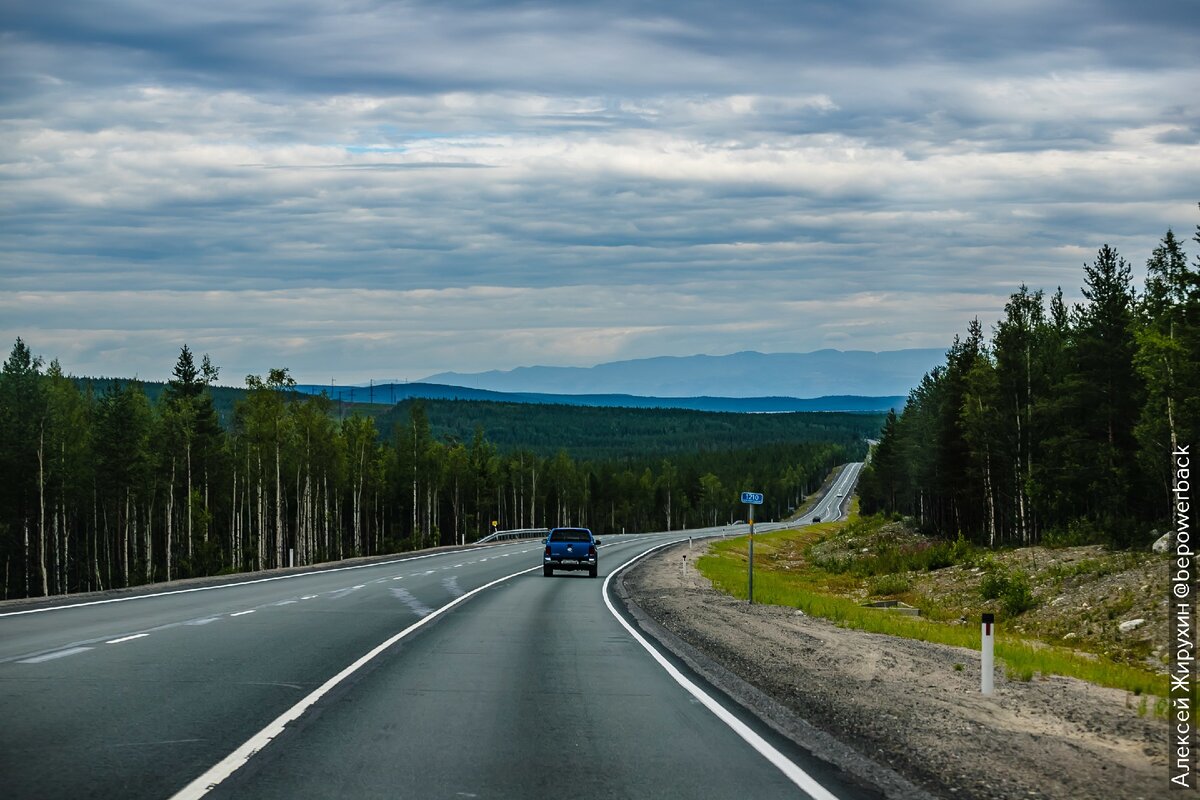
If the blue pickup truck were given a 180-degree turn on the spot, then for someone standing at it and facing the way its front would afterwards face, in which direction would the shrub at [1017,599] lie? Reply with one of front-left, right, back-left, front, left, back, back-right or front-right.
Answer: front-left

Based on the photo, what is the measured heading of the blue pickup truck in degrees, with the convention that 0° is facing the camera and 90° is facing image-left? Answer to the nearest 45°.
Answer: approximately 180°

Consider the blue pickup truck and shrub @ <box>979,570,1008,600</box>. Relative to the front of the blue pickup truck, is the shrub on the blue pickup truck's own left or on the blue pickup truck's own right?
on the blue pickup truck's own right
